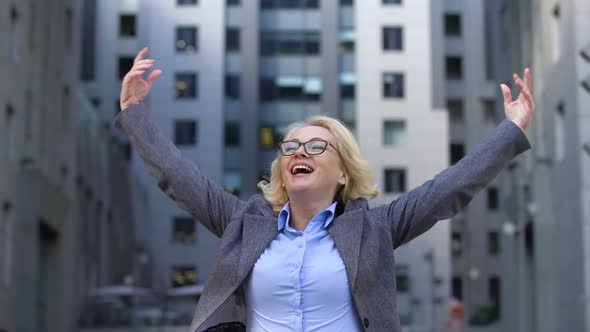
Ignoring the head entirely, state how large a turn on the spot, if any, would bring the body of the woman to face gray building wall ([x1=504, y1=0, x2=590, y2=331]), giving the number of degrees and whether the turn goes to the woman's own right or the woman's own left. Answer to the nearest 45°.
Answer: approximately 180°

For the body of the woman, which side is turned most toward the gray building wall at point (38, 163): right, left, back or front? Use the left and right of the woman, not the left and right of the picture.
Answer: back

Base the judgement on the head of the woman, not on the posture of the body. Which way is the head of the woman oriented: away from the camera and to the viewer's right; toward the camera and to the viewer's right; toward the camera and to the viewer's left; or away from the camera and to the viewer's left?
toward the camera and to the viewer's left

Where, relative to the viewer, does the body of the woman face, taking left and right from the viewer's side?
facing the viewer
